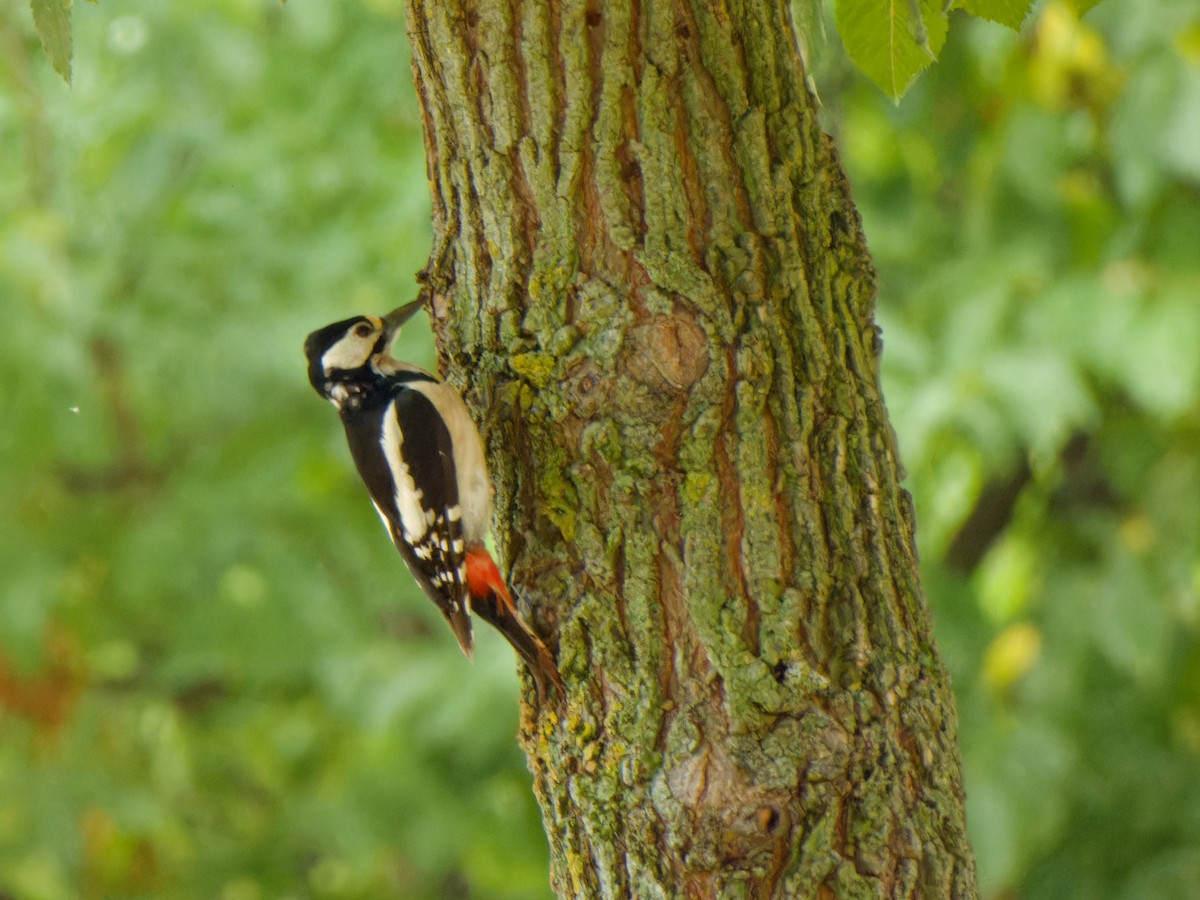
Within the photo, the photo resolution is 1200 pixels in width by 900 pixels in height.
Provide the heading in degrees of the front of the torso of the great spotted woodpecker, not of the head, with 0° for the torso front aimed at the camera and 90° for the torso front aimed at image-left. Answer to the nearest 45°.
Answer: approximately 270°

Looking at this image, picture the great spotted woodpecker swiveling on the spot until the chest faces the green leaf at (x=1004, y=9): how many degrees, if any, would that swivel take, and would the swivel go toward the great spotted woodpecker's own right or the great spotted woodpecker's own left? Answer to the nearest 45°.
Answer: approximately 45° to the great spotted woodpecker's own right

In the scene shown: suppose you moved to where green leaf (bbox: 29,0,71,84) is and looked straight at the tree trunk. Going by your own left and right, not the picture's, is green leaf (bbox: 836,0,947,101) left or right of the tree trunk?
right
